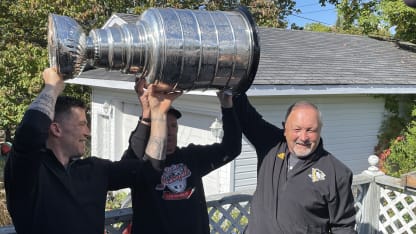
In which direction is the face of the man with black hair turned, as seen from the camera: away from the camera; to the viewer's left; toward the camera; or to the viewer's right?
to the viewer's right

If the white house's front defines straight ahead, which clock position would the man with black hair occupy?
The man with black hair is roughly at 11 o'clock from the white house.

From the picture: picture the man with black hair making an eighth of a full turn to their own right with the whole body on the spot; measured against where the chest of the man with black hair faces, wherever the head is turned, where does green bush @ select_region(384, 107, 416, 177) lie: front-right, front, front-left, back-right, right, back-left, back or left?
back-left

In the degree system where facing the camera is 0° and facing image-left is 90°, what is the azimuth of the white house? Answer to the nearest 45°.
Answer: approximately 45°
